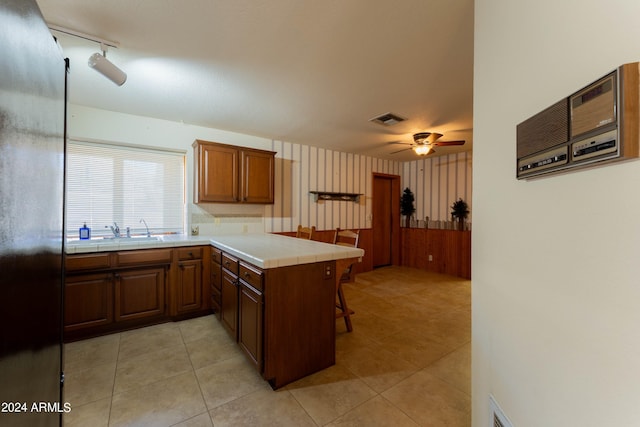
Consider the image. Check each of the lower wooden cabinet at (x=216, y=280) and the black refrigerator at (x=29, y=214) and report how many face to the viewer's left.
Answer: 1

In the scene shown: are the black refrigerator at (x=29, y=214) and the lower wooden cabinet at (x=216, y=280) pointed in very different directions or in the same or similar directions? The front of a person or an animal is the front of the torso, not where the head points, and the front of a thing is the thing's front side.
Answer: very different directions

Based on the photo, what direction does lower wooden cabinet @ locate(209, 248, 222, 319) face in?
to the viewer's left

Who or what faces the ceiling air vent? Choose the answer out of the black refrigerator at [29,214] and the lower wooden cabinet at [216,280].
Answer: the black refrigerator

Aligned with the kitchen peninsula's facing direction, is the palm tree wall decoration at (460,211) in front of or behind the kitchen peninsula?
behind

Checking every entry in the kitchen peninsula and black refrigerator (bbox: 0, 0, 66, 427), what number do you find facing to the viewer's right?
1

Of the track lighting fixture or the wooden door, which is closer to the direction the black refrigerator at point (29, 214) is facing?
the wooden door

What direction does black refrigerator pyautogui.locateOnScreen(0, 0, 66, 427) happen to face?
to the viewer's right

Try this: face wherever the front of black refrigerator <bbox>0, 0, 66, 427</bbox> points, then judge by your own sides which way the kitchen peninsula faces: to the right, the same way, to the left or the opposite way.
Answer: the opposite way

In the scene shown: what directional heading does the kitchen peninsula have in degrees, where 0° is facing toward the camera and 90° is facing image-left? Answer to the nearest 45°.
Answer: approximately 45°

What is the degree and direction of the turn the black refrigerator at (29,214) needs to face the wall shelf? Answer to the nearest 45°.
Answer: approximately 45° to its left
